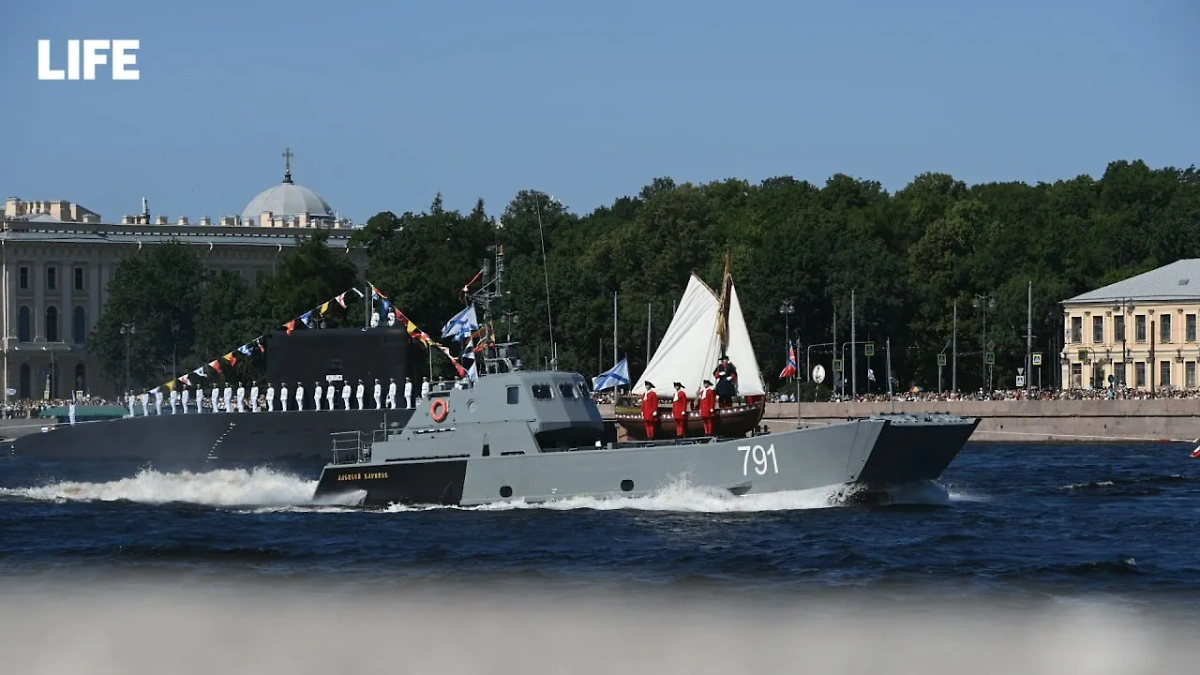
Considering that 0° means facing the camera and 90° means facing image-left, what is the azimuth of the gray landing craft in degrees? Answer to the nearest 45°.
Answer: approximately 315°
